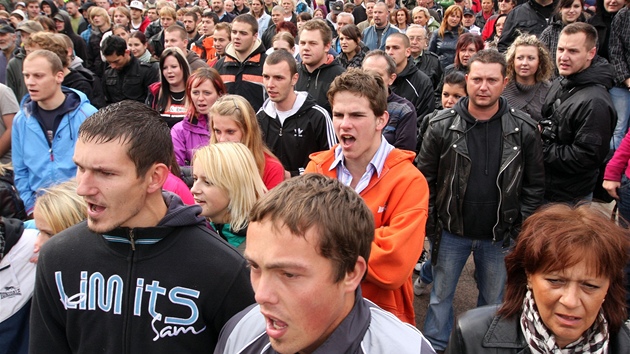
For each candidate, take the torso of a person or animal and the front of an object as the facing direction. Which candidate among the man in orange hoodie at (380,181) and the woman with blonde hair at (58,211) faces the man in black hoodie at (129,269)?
the man in orange hoodie

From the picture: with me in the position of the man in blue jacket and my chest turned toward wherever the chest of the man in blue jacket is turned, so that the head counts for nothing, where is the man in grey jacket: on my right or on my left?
on my left

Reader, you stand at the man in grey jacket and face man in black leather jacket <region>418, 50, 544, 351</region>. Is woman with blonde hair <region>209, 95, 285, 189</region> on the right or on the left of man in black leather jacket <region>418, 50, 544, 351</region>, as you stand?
left

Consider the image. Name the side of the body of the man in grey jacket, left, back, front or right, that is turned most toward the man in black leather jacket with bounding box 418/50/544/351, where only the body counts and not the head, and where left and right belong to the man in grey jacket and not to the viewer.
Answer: back

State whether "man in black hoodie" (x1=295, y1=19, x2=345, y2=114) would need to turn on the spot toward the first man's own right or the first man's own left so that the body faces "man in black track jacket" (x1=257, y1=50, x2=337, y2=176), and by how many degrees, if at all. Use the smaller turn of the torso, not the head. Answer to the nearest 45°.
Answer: approximately 45° to the first man's own left

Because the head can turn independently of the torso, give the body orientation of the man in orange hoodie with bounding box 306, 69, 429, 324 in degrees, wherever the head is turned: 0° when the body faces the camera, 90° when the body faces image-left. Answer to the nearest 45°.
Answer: approximately 45°

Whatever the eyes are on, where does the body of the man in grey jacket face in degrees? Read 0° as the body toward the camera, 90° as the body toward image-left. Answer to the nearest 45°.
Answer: approximately 45°

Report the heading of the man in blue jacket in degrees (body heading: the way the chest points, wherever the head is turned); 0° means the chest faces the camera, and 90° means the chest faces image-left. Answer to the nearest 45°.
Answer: approximately 45°

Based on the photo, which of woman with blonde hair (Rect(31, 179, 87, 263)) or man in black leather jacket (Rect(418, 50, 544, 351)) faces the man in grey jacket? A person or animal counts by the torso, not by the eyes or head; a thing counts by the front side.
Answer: the man in black leather jacket
